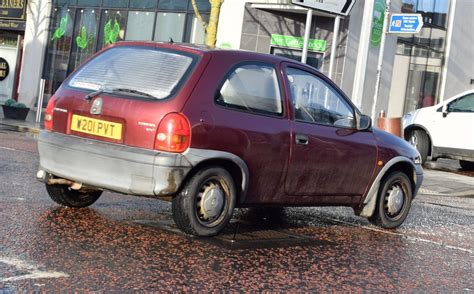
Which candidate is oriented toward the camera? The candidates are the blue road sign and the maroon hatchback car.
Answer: the blue road sign

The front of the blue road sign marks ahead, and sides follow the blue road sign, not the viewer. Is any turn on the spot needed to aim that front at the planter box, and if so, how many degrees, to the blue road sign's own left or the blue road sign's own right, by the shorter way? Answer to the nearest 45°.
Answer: approximately 90° to the blue road sign's own right

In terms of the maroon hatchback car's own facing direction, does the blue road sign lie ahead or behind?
ahead

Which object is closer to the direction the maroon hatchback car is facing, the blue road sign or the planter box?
the blue road sign

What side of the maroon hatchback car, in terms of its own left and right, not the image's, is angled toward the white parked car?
front

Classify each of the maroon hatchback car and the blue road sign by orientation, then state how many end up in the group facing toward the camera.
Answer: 1

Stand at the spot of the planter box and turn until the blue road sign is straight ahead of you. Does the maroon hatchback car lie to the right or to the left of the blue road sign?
right

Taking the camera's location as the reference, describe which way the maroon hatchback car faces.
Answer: facing away from the viewer and to the right of the viewer

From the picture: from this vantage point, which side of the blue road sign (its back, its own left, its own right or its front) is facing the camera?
front

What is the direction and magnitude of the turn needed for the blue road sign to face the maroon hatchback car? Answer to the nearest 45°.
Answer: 0° — it already faces it

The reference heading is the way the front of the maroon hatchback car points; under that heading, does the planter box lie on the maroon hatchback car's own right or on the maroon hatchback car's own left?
on the maroon hatchback car's own left
